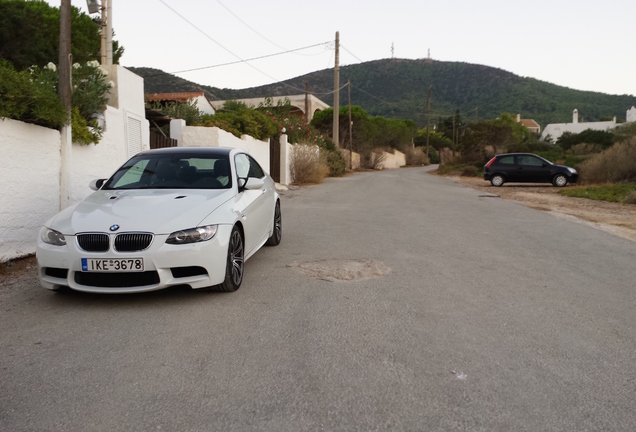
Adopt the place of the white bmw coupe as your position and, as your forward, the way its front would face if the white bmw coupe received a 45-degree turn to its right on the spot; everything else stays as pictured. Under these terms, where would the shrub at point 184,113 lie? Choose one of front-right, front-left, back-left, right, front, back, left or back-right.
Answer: right

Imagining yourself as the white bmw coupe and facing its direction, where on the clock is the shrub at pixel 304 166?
The shrub is roughly at 5 o'clock from the white bmw coupe.

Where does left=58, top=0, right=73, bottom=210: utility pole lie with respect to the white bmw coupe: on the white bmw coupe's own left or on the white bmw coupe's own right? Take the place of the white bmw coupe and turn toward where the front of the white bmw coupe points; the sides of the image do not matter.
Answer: on the white bmw coupe's own right

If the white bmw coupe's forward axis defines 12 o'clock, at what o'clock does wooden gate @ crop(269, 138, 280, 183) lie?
The wooden gate is roughly at 5 o'clock from the white bmw coupe.

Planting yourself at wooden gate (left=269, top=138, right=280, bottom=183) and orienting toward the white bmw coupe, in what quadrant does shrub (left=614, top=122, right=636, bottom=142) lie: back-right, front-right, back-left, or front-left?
back-left

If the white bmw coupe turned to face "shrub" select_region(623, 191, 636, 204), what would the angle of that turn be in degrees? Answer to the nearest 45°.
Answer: approximately 180°

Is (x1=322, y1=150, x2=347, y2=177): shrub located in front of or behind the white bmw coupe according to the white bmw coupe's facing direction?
behind

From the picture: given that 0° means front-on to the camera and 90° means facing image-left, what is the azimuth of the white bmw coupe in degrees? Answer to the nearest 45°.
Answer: approximately 45°

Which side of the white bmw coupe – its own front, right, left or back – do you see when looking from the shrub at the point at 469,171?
back

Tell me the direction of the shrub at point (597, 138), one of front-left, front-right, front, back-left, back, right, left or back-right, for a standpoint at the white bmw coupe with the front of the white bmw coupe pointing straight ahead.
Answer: back

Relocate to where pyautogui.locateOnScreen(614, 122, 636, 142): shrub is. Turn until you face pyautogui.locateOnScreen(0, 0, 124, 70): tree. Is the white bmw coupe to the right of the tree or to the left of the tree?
left

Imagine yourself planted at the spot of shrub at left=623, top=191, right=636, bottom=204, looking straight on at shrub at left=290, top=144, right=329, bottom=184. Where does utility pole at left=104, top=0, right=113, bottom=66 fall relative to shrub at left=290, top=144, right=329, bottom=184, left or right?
left

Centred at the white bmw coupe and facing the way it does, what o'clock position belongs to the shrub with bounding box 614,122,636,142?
The shrub is roughly at 6 o'clock from the white bmw coupe.

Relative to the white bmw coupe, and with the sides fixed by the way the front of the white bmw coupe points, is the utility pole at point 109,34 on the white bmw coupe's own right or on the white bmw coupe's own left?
on the white bmw coupe's own right
